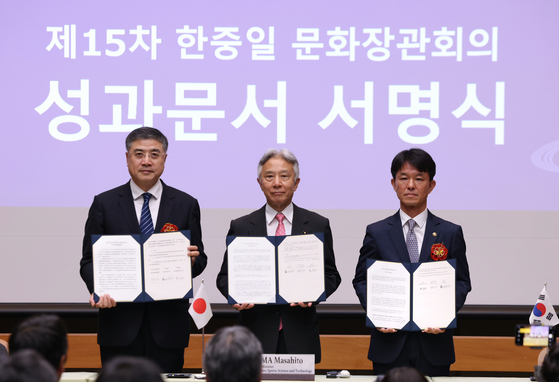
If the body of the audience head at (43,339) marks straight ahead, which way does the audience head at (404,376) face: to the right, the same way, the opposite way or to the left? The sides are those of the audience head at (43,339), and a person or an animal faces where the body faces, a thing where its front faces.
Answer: the same way

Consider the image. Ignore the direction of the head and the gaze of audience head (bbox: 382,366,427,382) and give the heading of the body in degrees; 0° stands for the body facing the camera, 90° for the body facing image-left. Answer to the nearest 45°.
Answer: approximately 180°

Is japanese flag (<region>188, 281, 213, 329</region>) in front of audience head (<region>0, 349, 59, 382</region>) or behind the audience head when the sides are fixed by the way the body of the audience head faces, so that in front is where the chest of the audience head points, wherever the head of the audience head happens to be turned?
in front

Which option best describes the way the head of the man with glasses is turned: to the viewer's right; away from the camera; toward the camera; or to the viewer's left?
toward the camera

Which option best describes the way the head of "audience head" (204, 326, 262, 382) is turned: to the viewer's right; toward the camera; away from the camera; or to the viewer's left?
away from the camera

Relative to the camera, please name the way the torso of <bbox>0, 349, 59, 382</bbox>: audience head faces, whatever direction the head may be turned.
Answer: away from the camera

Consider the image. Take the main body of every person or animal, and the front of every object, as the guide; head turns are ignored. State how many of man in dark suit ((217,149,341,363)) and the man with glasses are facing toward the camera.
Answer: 2

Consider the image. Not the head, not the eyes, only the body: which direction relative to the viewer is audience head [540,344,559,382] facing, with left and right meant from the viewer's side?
facing away from the viewer

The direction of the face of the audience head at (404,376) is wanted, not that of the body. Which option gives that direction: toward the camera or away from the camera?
away from the camera

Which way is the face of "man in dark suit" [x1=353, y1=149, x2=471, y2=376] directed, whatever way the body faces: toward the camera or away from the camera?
toward the camera

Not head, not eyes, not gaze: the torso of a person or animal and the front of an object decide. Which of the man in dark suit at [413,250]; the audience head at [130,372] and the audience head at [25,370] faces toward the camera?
the man in dark suit

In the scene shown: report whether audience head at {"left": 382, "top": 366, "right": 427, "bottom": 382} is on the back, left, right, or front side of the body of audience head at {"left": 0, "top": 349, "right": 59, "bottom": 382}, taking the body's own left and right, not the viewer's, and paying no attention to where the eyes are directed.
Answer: right

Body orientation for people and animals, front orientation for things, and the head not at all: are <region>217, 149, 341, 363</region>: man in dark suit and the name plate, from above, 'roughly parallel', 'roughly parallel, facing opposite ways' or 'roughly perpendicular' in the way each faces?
roughly parallel

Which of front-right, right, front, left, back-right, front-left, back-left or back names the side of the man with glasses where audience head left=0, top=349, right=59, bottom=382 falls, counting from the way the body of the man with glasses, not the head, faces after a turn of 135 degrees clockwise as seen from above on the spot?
back-left

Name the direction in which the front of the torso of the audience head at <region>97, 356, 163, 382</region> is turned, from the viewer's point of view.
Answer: away from the camera
